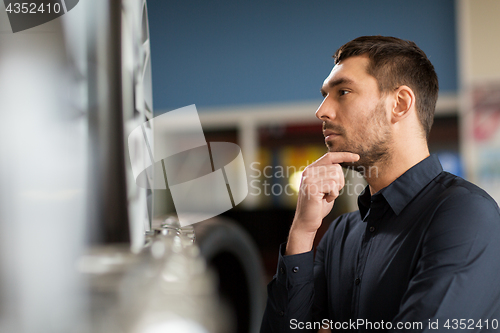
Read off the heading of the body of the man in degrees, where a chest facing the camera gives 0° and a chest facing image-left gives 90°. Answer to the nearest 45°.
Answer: approximately 45°

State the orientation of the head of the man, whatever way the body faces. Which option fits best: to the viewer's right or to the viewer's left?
to the viewer's left
